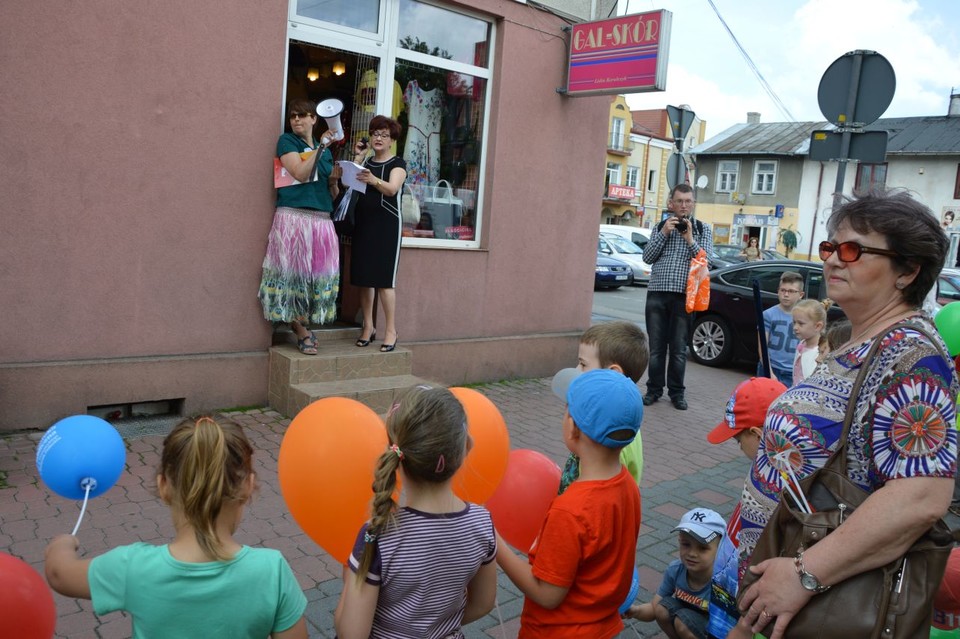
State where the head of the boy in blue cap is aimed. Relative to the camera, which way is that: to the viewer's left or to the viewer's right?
to the viewer's left

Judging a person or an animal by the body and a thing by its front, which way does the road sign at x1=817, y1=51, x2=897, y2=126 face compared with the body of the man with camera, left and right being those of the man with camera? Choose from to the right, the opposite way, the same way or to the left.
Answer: the opposite way

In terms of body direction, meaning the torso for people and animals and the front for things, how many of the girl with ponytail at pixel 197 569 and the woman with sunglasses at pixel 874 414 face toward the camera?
0

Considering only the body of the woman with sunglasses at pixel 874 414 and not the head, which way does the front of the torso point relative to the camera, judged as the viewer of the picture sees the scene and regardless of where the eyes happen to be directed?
to the viewer's left

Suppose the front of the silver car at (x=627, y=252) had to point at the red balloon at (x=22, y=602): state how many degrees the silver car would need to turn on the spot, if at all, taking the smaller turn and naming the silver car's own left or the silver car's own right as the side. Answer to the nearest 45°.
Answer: approximately 45° to the silver car's own right

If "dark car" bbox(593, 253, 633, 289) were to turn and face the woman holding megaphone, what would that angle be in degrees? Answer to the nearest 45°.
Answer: approximately 45° to its right

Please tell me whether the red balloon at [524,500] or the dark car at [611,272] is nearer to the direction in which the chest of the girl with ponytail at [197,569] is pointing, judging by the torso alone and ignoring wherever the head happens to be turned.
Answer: the dark car

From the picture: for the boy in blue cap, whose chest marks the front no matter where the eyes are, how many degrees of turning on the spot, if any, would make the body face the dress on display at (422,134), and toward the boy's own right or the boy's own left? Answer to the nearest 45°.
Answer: approximately 45° to the boy's own right

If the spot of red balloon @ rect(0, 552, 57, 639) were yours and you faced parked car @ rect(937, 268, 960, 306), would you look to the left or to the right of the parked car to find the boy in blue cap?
right

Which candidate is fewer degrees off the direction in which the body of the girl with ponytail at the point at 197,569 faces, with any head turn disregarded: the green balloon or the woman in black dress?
the woman in black dress

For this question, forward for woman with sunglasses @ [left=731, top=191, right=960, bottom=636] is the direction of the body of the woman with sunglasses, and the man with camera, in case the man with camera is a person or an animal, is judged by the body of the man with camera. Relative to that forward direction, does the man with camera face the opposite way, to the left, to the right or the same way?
to the left

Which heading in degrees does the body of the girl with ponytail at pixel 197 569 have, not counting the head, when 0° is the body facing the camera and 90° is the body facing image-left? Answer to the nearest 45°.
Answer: approximately 180°

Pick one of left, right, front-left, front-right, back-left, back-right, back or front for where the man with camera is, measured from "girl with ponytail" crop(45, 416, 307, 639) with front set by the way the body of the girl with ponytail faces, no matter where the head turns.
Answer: front-right

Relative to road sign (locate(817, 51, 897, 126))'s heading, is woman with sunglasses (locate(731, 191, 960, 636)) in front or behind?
behind

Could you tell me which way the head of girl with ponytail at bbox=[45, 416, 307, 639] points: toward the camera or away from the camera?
away from the camera

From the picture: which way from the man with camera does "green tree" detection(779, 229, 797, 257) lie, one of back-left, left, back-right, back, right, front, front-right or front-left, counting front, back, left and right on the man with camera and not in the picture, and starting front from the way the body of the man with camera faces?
back

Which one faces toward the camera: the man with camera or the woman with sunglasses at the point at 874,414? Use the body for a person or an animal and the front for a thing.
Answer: the man with camera

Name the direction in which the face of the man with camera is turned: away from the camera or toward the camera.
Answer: toward the camera

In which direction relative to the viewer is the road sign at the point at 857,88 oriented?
away from the camera

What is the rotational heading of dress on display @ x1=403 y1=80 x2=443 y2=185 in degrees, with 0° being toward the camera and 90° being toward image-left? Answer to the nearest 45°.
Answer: approximately 315°

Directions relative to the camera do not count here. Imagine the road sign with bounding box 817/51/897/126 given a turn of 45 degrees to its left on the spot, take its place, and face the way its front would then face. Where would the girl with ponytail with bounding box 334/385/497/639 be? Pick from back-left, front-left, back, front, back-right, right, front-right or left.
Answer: back-left

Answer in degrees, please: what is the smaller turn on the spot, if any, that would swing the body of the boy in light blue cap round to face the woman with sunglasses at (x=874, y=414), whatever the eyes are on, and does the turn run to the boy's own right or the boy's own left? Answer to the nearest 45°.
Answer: approximately 45° to the boy's own left
